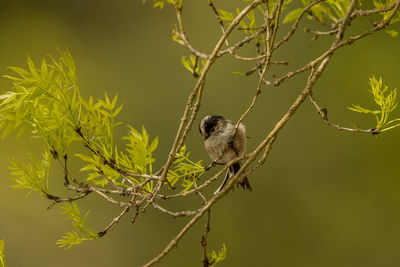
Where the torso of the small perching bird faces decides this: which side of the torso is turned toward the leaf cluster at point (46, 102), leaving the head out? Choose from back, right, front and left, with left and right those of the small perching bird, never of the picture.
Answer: front

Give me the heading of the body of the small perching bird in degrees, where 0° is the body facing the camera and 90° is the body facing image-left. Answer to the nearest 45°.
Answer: approximately 45°

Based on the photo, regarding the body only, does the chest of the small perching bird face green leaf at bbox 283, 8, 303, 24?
no
